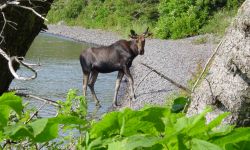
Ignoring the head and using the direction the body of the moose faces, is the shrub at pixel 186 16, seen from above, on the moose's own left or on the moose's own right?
on the moose's own left

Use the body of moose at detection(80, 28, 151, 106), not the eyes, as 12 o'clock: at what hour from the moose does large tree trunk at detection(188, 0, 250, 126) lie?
The large tree trunk is roughly at 3 o'clock from the moose.

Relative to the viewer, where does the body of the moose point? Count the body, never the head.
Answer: to the viewer's right
